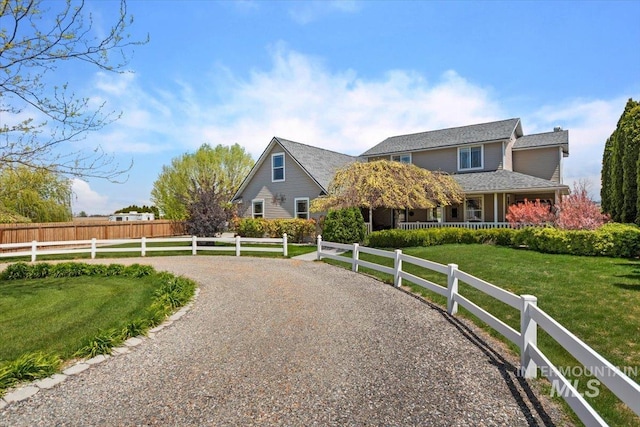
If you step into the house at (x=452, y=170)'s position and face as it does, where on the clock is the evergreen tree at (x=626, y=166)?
The evergreen tree is roughly at 10 o'clock from the house.

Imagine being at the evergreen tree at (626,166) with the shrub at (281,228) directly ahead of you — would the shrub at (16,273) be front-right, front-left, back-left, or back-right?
front-left

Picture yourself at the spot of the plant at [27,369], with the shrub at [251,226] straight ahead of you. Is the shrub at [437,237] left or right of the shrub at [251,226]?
right

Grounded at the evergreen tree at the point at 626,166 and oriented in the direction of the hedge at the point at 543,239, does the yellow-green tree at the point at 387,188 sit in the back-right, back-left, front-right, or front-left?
front-right

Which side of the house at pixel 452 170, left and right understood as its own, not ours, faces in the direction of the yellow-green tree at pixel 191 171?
right

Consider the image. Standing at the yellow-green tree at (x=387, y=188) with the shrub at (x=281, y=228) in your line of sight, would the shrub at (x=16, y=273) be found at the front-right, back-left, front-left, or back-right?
front-left

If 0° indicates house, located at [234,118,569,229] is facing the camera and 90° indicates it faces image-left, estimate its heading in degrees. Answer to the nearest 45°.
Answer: approximately 0°

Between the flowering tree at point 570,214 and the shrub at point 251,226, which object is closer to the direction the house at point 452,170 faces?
the flowering tree

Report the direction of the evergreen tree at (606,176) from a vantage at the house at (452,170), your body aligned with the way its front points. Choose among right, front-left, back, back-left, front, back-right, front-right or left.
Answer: left

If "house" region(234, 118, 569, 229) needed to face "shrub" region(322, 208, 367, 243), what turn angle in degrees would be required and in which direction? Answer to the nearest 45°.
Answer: approximately 45° to its right

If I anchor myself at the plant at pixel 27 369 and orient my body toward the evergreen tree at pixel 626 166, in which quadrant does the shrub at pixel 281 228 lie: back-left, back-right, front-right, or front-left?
front-left

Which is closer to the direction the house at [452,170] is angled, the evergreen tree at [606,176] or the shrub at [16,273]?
the shrub

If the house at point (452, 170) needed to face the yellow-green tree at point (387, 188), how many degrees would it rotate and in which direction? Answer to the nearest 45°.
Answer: approximately 45° to its right

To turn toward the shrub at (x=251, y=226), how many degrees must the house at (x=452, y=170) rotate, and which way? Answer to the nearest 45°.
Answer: approximately 90° to its right

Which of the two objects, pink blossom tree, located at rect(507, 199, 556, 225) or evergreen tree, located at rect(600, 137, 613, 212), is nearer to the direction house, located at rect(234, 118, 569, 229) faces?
the pink blossom tree

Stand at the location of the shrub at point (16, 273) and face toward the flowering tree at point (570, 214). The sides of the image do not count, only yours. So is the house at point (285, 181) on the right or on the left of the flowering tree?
left

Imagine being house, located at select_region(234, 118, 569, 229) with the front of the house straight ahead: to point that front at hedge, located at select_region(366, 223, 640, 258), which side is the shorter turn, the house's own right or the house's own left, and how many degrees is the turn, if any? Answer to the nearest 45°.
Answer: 0° — it already faces it
